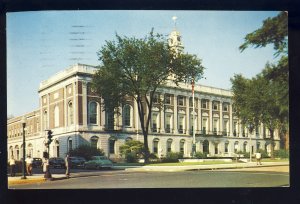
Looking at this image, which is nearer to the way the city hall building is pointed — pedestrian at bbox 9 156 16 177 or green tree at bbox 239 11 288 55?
the green tree

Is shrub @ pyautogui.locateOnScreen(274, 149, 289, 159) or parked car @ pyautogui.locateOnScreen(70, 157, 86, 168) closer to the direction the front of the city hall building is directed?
the shrub

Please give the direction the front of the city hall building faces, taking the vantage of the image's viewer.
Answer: facing the viewer and to the right of the viewer

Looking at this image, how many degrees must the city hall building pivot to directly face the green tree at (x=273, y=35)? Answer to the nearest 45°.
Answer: approximately 45° to its left

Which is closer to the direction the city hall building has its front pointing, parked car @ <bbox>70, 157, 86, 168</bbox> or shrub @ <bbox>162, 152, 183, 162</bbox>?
the shrub

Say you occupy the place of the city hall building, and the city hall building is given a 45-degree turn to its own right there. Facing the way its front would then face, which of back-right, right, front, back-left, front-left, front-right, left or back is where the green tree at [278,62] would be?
left

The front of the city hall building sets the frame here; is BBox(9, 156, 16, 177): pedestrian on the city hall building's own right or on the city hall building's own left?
on the city hall building's own right
